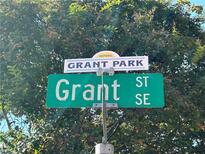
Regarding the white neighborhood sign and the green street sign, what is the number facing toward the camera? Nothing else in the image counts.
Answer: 2

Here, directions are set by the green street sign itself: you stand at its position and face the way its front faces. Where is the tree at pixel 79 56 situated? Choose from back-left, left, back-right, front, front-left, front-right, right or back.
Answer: back

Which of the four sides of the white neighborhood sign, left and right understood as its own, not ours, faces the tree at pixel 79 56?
back

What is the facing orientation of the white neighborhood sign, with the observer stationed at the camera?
facing the viewer

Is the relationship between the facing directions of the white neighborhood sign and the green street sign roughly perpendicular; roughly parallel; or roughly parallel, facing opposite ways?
roughly parallel

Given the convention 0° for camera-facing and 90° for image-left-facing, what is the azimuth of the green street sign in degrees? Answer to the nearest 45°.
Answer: approximately 0°
